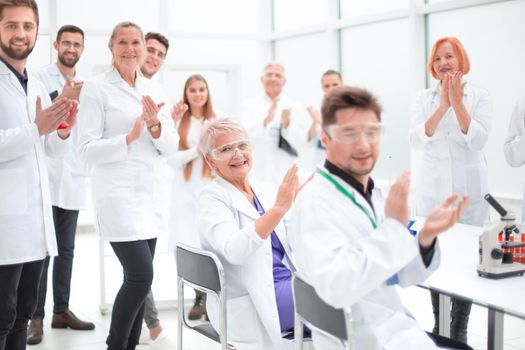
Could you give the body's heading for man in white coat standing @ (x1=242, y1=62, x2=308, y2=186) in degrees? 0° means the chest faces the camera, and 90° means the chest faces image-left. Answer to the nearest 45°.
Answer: approximately 0°

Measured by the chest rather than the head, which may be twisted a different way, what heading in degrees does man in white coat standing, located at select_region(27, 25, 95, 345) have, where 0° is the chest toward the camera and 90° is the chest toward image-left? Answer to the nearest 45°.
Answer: approximately 315°

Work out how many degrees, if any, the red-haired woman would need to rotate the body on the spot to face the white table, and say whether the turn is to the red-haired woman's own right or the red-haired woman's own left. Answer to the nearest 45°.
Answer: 0° — they already face it

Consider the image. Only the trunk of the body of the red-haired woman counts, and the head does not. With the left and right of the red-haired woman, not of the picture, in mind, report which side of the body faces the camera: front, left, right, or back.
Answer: front

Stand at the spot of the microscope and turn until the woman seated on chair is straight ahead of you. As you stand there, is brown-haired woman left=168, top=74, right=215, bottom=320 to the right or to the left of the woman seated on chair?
right

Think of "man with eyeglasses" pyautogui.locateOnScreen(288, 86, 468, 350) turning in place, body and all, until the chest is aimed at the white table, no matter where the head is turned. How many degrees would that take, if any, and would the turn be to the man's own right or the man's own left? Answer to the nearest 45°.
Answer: approximately 90° to the man's own left

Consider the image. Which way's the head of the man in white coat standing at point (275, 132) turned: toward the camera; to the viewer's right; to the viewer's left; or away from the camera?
toward the camera

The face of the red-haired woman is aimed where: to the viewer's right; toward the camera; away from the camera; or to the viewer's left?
toward the camera

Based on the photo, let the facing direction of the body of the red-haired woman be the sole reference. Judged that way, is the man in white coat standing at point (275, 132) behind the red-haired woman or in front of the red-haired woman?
behind

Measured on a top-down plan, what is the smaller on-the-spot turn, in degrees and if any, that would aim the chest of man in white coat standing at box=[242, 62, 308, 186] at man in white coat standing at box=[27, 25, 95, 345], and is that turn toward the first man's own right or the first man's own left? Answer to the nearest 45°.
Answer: approximately 45° to the first man's own right

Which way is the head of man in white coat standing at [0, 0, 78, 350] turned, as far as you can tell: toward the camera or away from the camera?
toward the camera
